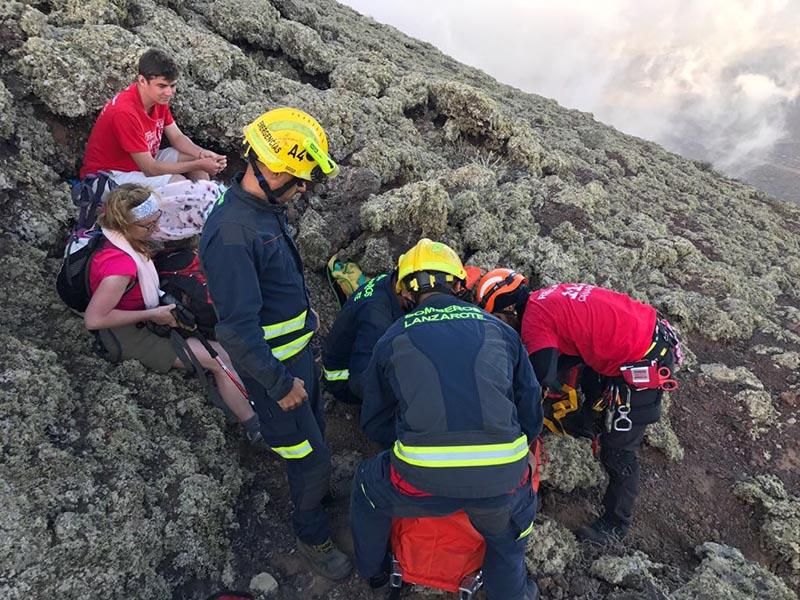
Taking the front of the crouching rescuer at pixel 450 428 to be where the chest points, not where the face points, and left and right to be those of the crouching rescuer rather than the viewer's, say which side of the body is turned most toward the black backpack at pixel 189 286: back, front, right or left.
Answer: left

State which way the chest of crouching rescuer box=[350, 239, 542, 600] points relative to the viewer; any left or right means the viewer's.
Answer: facing away from the viewer

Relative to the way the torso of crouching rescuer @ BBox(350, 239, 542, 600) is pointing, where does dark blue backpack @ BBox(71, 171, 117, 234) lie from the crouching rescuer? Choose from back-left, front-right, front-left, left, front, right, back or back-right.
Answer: left

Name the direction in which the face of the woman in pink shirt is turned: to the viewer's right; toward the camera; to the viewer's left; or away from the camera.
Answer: to the viewer's right

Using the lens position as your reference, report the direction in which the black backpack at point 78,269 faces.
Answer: facing to the left of the viewer

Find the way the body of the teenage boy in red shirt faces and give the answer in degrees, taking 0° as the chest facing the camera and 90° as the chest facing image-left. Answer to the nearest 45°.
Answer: approximately 315°

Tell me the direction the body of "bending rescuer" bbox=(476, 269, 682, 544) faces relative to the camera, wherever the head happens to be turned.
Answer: to the viewer's left

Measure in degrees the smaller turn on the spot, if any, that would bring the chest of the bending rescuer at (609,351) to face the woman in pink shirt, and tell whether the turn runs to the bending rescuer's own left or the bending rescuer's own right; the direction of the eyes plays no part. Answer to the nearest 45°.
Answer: approximately 45° to the bending rescuer's own left

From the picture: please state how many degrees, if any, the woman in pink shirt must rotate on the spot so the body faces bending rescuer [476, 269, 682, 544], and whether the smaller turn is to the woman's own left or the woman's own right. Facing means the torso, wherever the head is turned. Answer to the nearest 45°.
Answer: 0° — they already face them

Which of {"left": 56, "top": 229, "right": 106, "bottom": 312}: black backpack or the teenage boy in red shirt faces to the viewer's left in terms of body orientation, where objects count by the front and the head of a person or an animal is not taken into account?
the black backpack

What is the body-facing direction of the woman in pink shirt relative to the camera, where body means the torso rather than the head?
to the viewer's right

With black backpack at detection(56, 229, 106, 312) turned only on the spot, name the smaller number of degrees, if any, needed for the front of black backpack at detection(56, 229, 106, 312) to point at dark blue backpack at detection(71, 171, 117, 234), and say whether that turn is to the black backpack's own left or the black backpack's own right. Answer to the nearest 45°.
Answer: approximately 90° to the black backpack's own right
